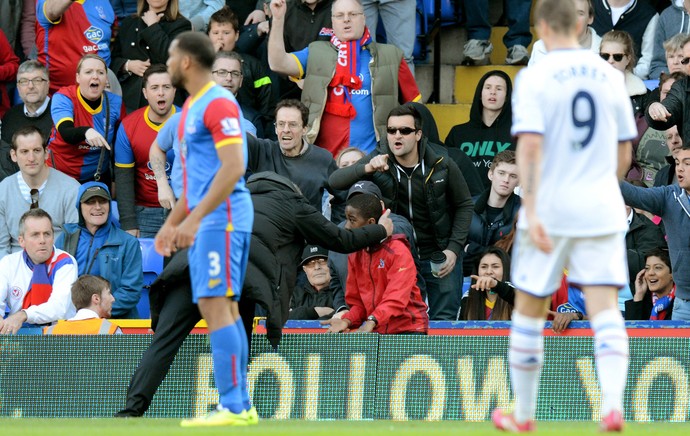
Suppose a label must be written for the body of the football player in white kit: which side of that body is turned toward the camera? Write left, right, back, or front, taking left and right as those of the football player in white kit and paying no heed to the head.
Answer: back

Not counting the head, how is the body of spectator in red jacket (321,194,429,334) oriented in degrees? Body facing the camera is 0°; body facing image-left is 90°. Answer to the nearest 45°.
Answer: approximately 45°

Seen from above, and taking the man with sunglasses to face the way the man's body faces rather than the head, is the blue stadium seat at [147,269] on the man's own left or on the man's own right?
on the man's own right

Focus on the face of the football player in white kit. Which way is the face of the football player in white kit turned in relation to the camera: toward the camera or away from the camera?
away from the camera

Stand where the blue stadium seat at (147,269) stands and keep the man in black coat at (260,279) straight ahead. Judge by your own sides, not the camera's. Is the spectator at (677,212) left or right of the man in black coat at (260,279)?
left

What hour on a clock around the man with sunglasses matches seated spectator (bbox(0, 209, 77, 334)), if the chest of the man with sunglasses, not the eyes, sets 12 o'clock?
The seated spectator is roughly at 1 o'clock from the man with sunglasses.

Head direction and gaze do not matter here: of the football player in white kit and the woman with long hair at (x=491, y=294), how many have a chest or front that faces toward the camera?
1
